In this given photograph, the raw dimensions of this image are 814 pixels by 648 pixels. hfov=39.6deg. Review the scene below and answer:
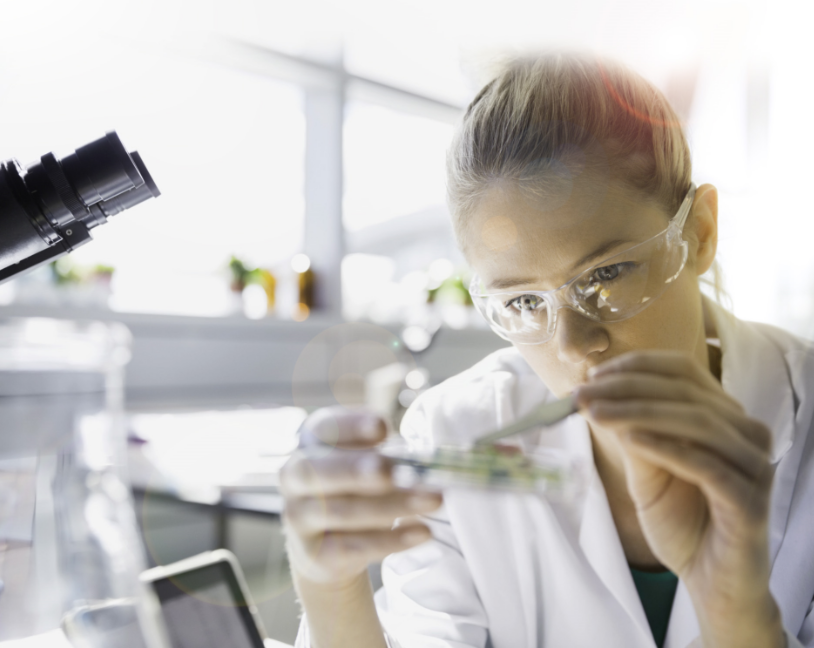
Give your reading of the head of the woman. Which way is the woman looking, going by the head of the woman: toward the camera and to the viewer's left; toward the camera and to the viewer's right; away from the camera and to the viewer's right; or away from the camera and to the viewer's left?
toward the camera and to the viewer's left

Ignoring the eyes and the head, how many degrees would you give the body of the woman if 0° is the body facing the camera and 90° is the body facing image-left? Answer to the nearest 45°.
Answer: approximately 45°
